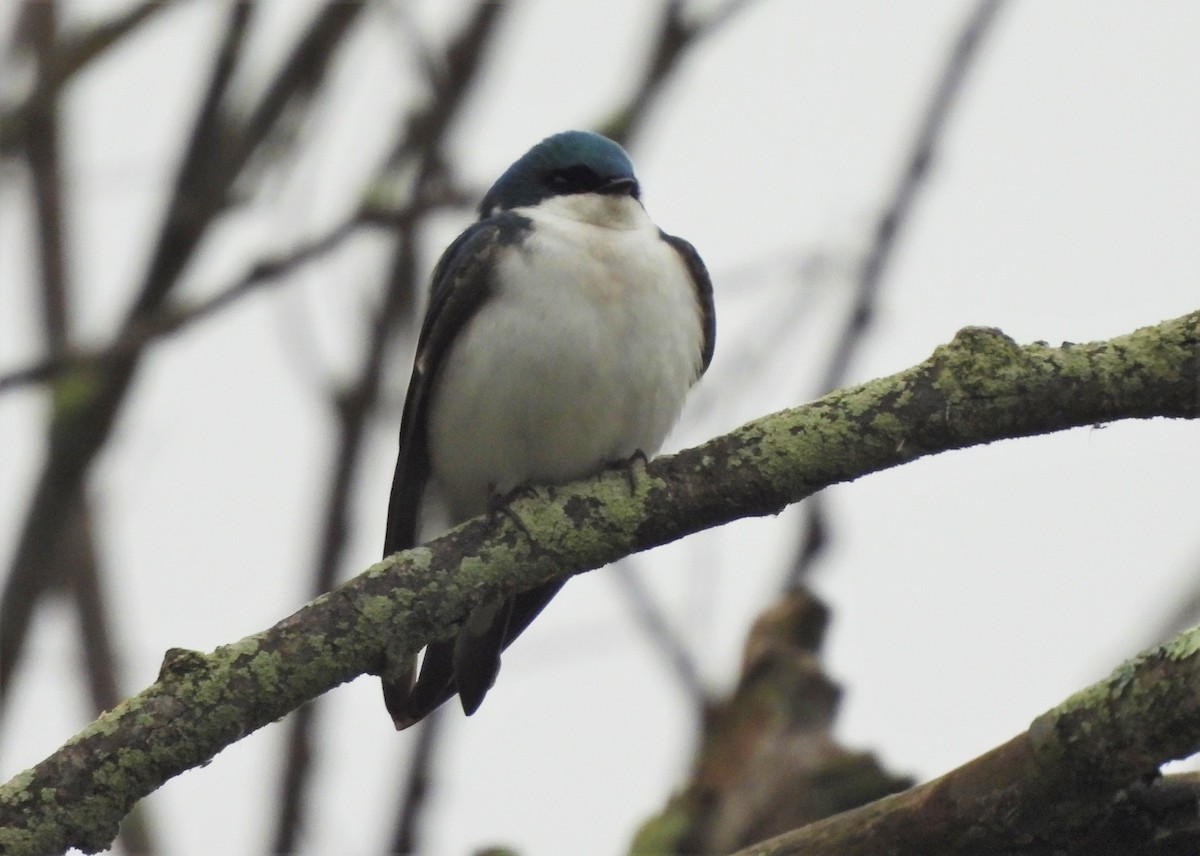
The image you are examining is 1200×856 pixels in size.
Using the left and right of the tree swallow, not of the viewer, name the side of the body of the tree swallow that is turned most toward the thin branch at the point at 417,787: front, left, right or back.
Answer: back

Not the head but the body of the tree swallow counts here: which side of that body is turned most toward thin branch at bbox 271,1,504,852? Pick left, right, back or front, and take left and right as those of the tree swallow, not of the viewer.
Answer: back

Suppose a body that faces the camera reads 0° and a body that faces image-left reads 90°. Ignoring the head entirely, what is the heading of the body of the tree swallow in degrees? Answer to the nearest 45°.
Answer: approximately 315°

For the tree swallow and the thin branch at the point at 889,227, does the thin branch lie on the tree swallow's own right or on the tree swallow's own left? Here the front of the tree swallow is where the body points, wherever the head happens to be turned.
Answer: on the tree swallow's own left
